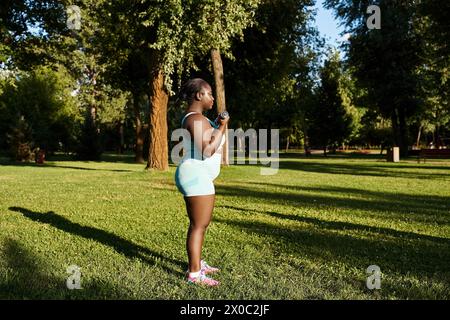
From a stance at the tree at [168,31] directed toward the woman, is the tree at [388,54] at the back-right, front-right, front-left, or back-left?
back-left

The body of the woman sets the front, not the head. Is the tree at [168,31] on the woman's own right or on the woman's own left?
on the woman's own left

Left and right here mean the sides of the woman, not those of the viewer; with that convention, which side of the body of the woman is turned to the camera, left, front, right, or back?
right

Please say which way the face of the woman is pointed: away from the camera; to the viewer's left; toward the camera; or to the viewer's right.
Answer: to the viewer's right

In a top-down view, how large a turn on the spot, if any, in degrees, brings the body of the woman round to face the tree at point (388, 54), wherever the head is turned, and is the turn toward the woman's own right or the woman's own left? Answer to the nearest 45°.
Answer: approximately 45° to the woman's own left
